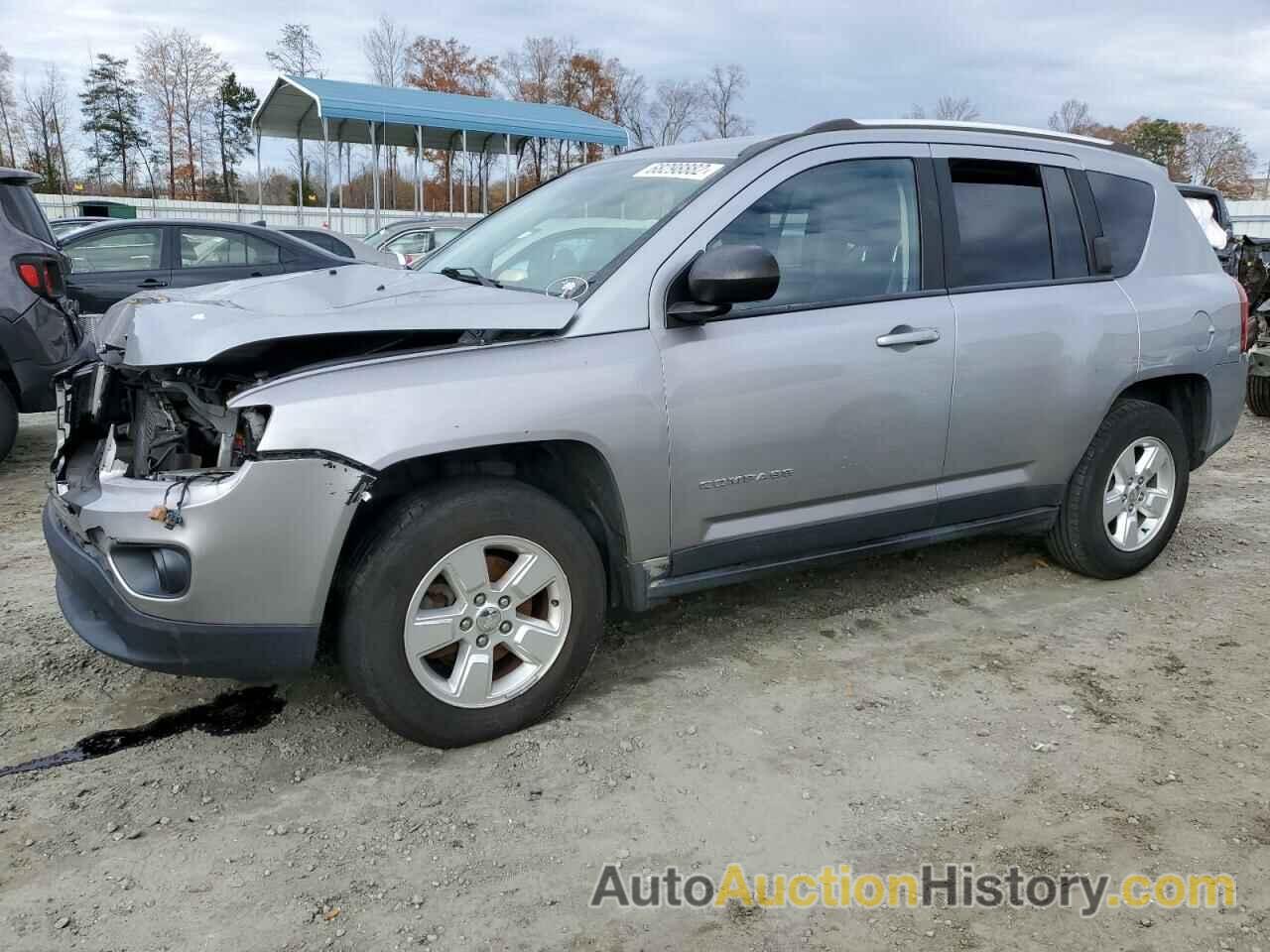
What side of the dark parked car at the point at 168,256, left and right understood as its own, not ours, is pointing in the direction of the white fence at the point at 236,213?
right

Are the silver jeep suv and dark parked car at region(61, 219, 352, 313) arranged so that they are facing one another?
no

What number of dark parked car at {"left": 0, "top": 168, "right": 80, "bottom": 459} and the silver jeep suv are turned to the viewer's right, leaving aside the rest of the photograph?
0

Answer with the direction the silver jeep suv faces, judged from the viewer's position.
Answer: facing the viewer and to the left of the viewer

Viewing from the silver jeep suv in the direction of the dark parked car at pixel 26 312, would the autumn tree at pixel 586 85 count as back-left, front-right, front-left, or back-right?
front-right

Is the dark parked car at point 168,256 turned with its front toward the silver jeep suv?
no

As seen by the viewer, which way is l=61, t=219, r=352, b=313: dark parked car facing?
to the viewer's left

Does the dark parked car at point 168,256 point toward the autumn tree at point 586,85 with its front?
no

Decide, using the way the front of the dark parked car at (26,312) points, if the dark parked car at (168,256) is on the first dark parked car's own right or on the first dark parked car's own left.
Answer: on the first dark parked car's own right

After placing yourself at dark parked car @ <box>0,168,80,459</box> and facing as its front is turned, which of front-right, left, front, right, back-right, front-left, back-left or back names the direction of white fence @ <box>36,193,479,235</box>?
front-right

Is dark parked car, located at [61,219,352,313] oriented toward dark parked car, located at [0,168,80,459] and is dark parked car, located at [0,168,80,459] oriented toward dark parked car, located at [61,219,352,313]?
no

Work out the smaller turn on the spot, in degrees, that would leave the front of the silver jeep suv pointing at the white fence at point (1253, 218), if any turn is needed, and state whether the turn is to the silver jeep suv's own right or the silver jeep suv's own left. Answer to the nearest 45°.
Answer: approximately 180°

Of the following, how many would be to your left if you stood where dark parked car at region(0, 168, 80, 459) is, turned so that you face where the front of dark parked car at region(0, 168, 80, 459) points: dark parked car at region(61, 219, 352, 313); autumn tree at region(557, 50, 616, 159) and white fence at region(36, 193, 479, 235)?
0

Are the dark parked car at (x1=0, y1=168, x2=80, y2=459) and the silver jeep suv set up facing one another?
no

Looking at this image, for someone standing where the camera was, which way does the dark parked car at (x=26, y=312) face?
facing away from the viewer and to the left of the viewer
